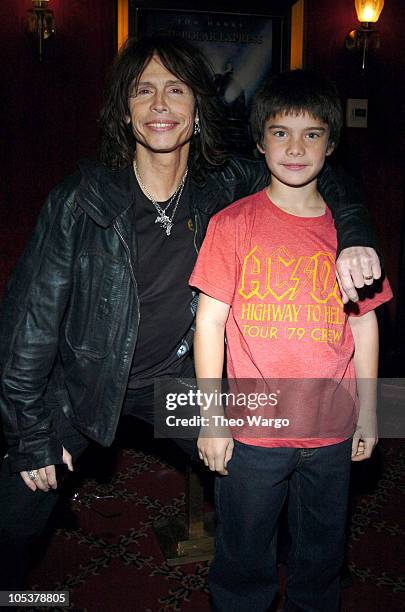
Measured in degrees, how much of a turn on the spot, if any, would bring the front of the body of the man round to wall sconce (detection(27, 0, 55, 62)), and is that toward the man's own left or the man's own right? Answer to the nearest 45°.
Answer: approximately 180°

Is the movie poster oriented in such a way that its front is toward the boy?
yes

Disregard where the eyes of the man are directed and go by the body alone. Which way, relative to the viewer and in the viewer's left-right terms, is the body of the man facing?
facing the viewer

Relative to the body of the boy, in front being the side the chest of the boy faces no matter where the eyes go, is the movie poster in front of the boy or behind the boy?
behind

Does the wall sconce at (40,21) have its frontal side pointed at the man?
yes

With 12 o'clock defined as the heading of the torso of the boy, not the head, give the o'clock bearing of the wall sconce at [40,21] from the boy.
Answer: The wall sconce is roughly at 5 o'clock from the boy.

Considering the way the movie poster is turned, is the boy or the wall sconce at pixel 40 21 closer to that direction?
the boy

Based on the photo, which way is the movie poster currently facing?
toward the camera

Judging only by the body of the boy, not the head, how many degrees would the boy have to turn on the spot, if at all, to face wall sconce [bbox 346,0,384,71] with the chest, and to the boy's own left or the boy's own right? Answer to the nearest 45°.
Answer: approximately 180°
